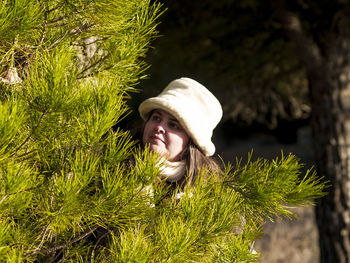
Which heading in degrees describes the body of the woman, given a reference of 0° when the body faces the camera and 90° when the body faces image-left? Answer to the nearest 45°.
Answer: approximately 45°

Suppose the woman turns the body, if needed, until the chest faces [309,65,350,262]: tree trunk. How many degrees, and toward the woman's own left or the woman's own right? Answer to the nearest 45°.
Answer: approximately 180°
